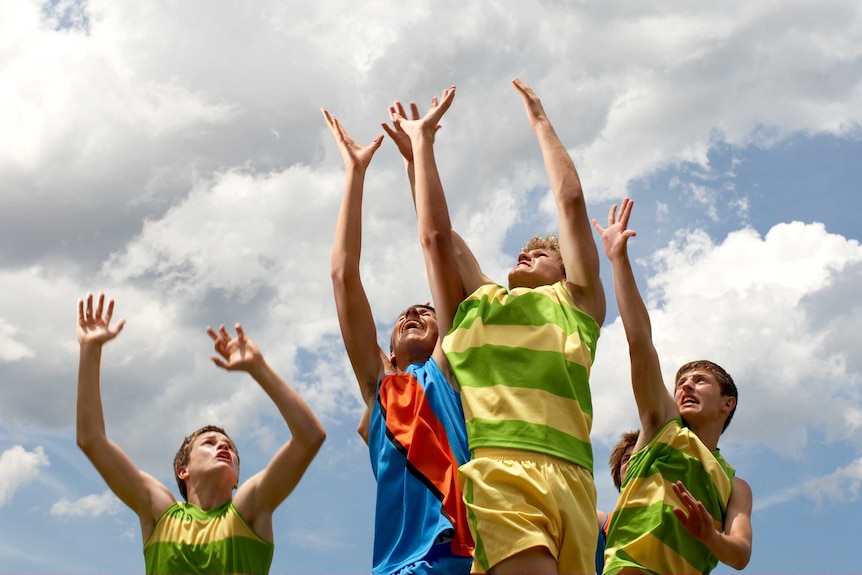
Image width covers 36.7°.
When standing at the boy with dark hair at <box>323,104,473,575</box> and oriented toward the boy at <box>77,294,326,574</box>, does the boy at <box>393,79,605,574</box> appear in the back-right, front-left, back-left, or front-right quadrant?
back-left

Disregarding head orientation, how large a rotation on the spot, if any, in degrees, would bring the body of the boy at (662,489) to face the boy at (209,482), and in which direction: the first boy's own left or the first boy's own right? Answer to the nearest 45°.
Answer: approximately 45° to the first boy's own right

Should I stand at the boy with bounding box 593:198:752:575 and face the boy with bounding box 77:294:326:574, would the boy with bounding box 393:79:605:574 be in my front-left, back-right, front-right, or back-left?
front-left

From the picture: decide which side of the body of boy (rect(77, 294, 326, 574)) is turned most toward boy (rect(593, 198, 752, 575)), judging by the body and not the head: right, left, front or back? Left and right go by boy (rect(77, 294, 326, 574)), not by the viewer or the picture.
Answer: left

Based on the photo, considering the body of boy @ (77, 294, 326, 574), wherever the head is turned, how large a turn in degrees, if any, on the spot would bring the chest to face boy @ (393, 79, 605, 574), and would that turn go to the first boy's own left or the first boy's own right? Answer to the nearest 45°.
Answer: approximately 45° to the first boy's own left

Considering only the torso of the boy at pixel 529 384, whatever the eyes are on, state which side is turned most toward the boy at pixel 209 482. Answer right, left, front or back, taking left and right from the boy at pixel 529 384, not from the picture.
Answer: right

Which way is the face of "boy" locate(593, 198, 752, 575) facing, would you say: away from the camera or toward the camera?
toward the camera

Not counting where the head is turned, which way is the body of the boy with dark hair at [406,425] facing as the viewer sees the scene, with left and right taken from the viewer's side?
facing the viewer

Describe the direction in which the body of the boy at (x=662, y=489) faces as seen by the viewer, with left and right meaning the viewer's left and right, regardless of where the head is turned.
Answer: facing the viewer and to the left of the viewer

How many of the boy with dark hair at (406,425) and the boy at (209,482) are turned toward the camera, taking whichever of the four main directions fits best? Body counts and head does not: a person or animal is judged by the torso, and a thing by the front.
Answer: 2

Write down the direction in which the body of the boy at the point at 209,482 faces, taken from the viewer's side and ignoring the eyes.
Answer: toward the camera
